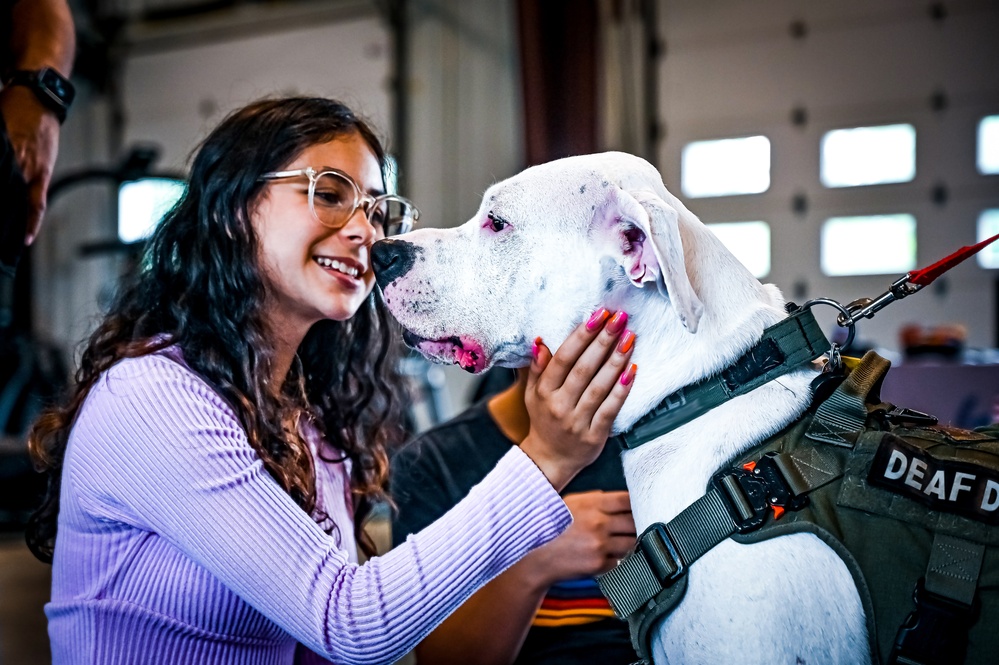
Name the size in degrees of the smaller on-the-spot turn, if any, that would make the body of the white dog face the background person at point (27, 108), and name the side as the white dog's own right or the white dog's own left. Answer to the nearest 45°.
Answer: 0° — it already faces them

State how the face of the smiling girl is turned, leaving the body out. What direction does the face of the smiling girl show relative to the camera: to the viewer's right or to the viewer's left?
to the viewer's right

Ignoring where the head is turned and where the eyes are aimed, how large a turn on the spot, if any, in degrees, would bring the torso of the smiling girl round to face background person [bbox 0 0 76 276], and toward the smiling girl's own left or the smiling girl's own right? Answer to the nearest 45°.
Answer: approximately 180°

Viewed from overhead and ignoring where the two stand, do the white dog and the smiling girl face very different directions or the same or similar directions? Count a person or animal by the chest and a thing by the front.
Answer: very different directions

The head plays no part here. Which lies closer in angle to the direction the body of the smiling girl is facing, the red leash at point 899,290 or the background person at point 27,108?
the red leash

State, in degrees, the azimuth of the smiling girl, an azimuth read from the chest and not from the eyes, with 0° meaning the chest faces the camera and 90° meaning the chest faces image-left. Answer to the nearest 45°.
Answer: approximately 315°

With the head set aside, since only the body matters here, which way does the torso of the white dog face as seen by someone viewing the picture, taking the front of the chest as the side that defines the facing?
to the viewer's left
